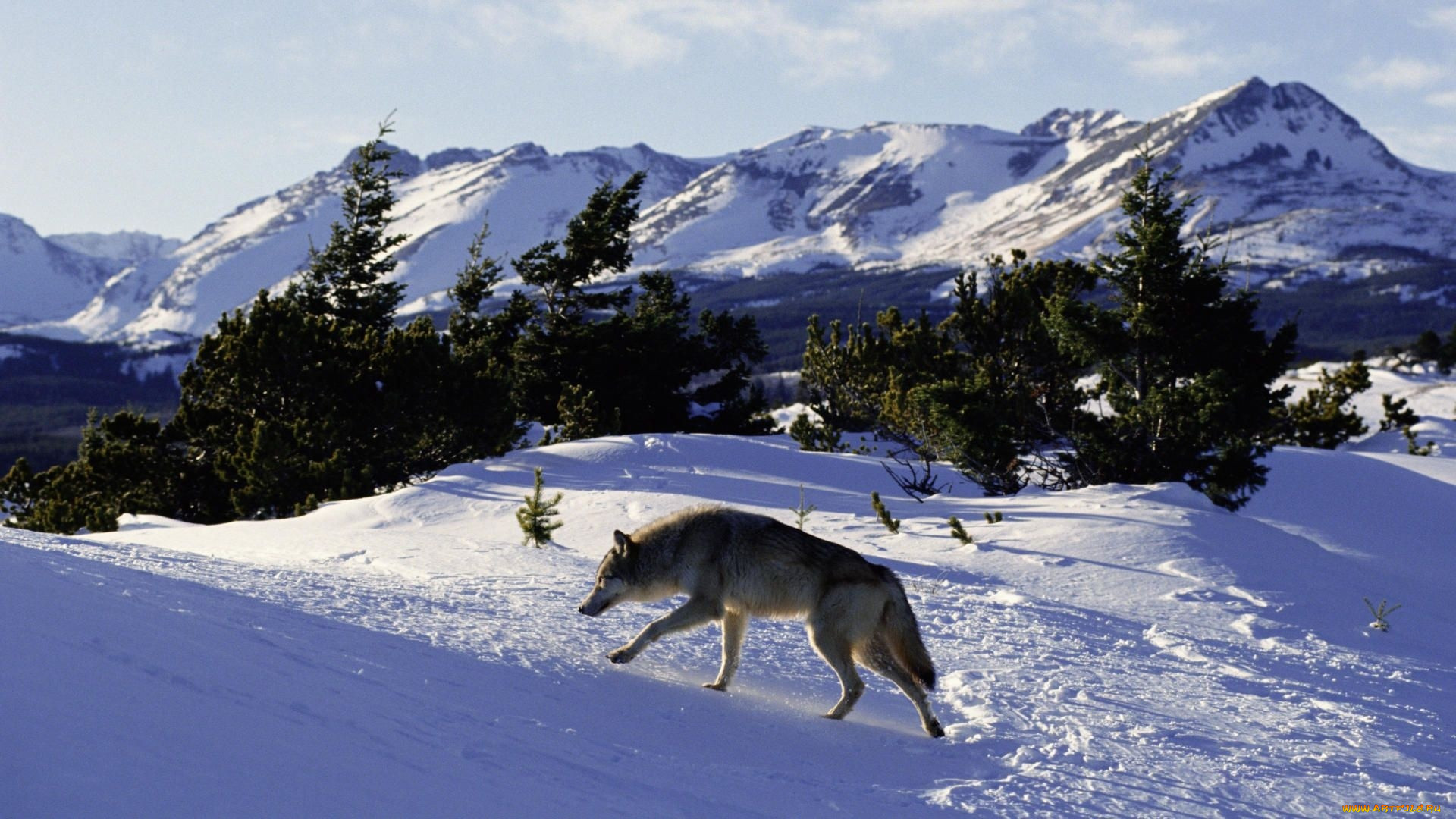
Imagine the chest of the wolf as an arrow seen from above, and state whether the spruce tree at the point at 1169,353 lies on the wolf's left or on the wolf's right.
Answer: on the wolf's right

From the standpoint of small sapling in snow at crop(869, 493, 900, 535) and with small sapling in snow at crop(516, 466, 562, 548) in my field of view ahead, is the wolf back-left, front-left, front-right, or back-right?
front-left

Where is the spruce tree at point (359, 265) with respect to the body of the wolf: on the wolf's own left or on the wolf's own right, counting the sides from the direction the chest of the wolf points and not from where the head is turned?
on the wolf's own right

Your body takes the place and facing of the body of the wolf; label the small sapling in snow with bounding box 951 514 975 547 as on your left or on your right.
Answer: on your right

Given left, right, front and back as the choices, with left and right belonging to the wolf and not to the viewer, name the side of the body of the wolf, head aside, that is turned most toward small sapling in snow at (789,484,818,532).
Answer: right

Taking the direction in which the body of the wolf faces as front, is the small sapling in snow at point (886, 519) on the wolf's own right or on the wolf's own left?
on the wolf's own right

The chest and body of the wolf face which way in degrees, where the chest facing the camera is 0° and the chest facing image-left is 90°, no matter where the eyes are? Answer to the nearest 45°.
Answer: approximately 90°

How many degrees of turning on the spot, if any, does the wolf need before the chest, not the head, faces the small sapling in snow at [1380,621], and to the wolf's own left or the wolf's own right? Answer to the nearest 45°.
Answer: approximately 135° to the wolf's own right

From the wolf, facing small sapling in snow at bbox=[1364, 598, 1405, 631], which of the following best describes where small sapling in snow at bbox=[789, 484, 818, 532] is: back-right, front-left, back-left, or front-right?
front-left
